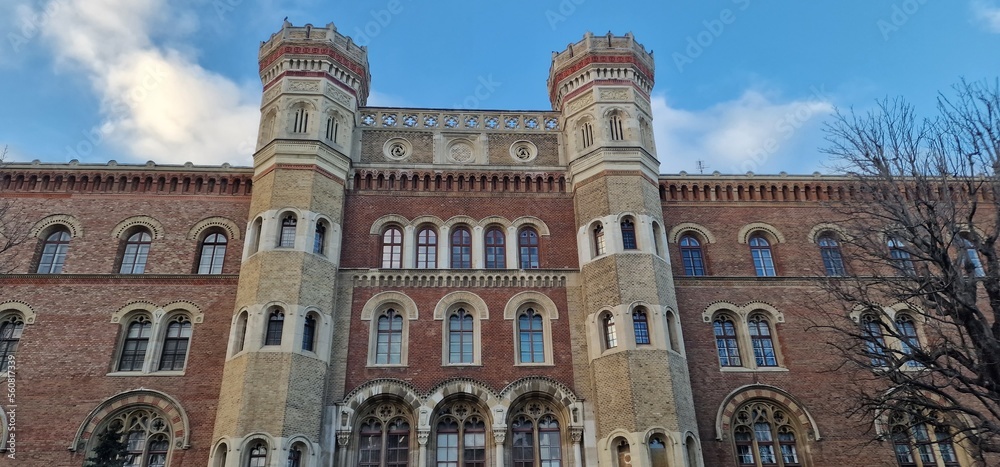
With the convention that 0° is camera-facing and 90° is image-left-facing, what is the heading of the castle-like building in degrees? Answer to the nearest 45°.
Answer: approximately 0°

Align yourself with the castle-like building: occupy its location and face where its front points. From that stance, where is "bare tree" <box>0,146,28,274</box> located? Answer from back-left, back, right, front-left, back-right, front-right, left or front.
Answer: right
